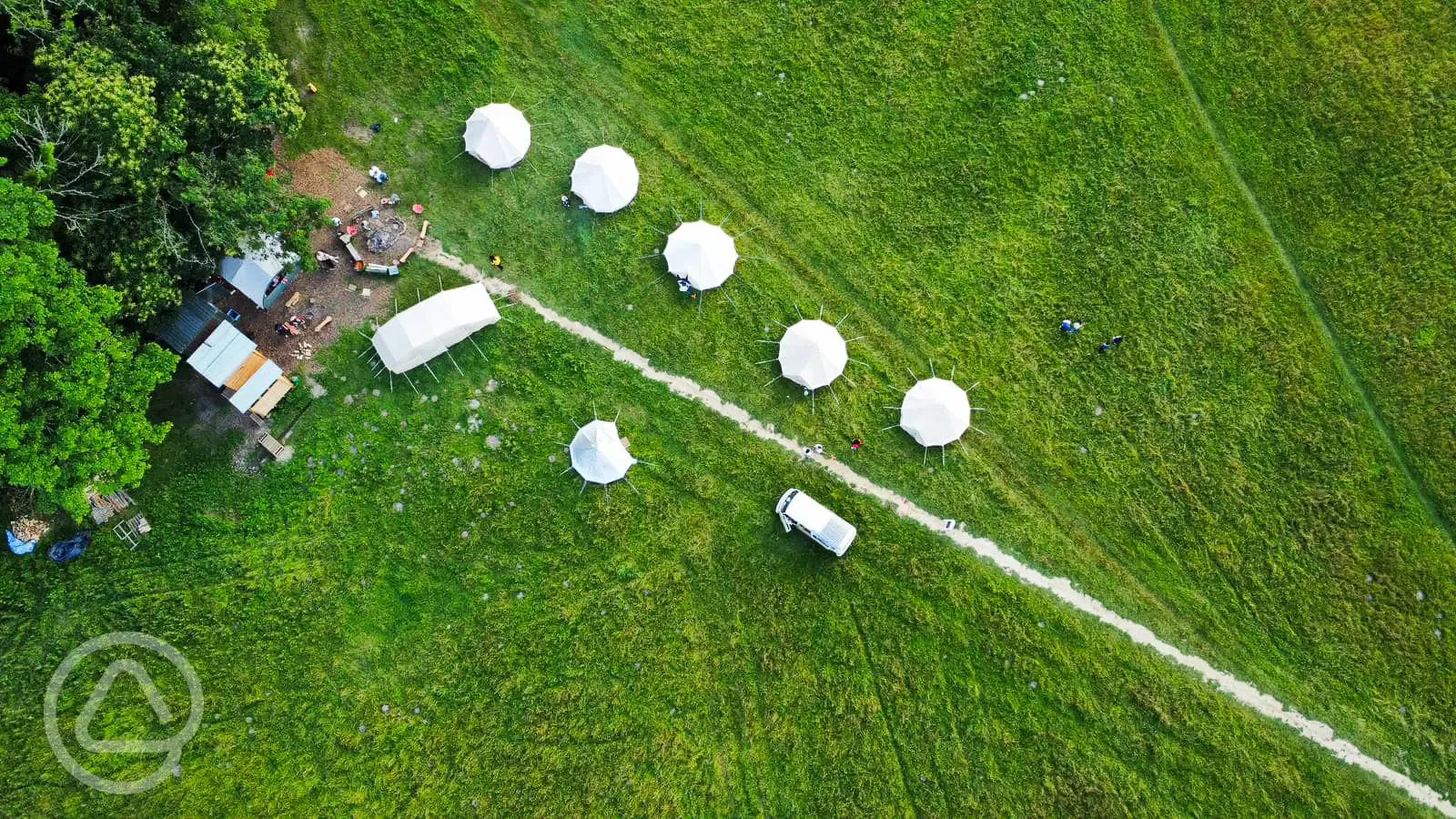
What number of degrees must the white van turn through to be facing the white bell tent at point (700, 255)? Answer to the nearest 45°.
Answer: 0° — it already faces it

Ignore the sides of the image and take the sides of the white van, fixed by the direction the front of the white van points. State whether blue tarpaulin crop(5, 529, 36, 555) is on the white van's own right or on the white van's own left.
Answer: on the white van's own left

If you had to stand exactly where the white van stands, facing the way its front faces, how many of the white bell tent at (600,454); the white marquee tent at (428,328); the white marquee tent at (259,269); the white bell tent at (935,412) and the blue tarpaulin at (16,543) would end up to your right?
1
